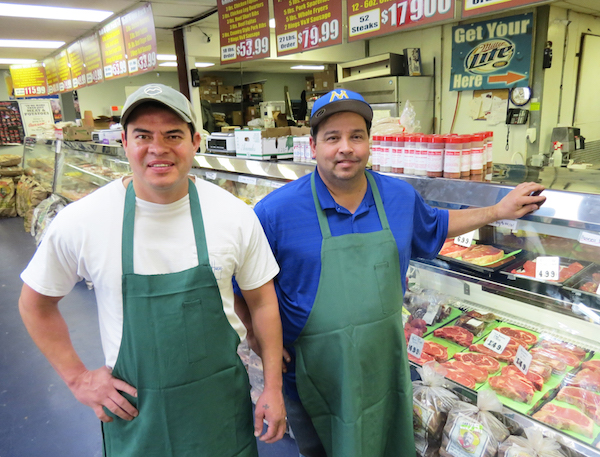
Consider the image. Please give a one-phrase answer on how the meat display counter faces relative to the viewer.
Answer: facing the viewer and to the left of the viewer

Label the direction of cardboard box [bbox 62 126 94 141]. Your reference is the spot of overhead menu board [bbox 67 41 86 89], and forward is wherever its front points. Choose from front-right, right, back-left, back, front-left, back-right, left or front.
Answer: front-left

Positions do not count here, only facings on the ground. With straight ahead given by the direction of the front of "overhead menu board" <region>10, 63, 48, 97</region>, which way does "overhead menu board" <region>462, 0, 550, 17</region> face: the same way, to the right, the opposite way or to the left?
to the right

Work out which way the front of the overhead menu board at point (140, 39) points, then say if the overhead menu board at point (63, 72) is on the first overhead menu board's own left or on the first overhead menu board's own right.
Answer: on the first overhead menu board's own right

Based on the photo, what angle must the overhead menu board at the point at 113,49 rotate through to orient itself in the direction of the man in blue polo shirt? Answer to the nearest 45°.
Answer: approximately 45° to its left

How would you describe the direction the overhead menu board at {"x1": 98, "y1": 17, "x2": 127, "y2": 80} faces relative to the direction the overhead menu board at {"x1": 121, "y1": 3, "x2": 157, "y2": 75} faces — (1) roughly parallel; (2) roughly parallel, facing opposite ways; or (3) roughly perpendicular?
roughly parallel

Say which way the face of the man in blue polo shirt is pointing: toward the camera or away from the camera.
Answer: toward the camera

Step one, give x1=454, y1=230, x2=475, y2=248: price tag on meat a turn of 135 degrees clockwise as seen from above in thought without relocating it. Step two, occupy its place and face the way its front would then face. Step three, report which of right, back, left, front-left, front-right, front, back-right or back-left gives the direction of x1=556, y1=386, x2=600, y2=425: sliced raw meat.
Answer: back-right

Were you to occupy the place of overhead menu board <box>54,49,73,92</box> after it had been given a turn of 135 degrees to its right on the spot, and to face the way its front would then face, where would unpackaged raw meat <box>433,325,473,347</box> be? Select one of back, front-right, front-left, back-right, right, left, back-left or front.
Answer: back

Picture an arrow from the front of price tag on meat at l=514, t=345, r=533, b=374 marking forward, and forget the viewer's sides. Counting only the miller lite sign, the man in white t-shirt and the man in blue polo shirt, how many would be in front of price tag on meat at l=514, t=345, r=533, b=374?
2

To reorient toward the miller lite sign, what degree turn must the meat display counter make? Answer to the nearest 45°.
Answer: approximately 135° to its right

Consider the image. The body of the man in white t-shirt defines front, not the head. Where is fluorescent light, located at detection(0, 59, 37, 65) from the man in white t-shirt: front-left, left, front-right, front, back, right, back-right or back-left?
back
